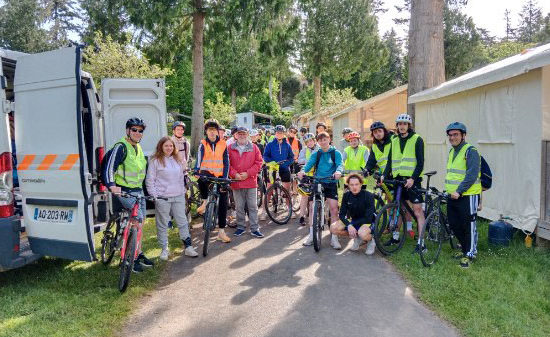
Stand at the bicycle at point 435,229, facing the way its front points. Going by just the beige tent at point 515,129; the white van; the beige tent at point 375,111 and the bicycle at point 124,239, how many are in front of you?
2

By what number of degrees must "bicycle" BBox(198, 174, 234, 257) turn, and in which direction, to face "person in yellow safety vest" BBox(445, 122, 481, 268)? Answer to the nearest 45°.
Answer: approximately 90° to its left

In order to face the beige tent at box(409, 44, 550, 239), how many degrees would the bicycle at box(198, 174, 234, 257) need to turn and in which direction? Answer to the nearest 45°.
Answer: approximately 90° to its left

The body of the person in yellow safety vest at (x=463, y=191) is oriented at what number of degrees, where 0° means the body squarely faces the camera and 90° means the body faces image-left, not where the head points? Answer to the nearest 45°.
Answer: approximately 45°

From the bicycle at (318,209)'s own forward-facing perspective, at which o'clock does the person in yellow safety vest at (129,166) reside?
The person in yellow safety vest is roughly at 2 o'clock from the bicycle.

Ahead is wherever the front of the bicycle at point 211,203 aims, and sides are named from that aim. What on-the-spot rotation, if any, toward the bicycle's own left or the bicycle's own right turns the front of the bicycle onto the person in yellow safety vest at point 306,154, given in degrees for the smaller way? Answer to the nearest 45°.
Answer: approximately 135° to the bicycle's own left

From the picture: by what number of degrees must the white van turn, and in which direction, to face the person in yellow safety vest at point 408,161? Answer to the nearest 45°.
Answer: approximately 135° to its right

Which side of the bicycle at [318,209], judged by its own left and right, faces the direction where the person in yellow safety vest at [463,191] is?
left

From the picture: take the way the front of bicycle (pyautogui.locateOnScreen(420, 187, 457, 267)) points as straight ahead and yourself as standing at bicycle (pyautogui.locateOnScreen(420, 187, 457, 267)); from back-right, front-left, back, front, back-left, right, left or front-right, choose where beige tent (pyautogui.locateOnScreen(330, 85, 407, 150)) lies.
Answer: back-right

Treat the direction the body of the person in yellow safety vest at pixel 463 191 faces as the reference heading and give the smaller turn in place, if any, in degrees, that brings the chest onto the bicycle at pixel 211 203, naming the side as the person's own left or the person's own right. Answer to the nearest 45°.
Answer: approximately 45° to the person's own right

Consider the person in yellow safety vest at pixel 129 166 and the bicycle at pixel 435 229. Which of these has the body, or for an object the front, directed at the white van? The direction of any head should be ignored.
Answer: the bicycle

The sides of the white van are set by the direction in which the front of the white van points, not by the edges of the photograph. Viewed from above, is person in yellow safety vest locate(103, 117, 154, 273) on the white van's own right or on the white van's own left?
on the white van's own right
